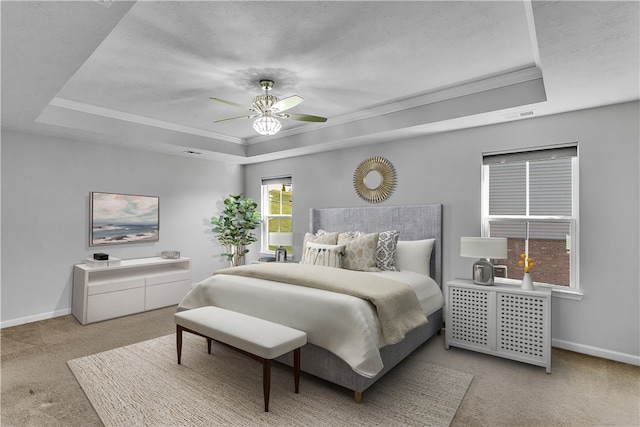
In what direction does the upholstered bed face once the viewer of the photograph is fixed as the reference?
facing the viewer and to the left of the viewer

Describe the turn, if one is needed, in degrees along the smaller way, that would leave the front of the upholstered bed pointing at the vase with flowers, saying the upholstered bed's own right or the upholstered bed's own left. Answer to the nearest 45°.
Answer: approximately 135° to the upholstered bed's own left

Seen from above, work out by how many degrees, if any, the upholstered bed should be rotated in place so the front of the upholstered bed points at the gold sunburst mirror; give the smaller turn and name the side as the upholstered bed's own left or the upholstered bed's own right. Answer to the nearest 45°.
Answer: approximately 135° to the upholstered bed's own right

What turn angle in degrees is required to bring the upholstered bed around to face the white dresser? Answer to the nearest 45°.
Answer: approximately 90° to its right
